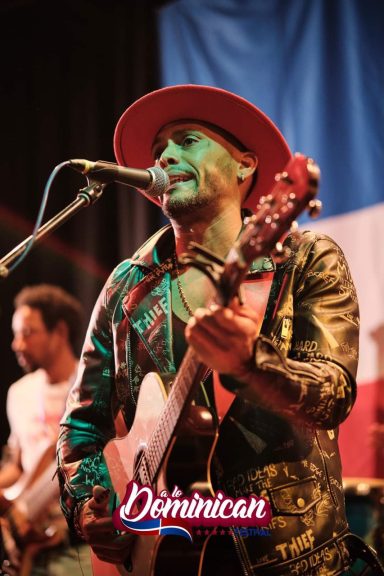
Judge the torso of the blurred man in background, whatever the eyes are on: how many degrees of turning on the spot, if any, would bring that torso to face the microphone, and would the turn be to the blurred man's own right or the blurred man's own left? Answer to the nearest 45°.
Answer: approximately 45° to the blurred man's own left

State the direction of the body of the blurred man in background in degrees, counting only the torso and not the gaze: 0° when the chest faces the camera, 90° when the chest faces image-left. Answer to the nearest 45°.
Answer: approximately 45°

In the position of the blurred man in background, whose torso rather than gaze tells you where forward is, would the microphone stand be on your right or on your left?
on your left

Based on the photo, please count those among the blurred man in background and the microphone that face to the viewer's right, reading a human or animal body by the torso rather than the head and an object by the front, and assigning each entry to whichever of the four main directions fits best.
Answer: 1

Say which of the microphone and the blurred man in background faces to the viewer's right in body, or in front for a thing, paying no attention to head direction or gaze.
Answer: the microphone

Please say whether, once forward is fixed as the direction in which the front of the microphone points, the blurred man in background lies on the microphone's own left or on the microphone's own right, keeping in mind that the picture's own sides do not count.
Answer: on the microphone's own left

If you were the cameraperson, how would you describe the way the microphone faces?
facing to the right of the viewer
